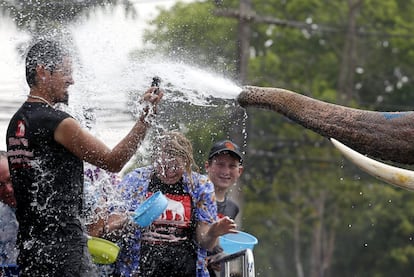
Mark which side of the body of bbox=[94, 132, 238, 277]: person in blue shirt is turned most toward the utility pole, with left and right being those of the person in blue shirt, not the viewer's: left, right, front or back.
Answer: back

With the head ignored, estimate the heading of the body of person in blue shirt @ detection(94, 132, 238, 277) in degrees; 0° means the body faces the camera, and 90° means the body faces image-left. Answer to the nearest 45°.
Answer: approximately 0°
